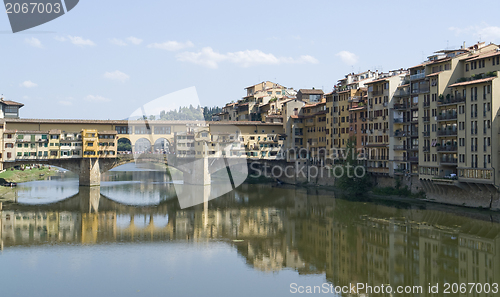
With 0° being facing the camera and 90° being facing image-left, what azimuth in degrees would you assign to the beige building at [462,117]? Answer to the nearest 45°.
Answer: approximately 45°
